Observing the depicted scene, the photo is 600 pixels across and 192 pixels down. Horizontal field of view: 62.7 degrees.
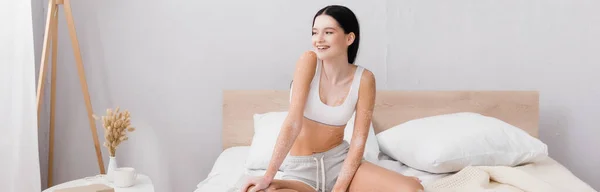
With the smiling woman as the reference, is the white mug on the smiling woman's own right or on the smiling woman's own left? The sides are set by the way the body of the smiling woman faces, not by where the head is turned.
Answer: on the smiling woman's own right

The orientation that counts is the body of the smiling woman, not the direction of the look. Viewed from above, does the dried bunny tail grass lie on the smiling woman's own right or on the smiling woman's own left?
on the smiling woman's own right

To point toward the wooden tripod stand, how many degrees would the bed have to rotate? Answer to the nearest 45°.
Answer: approximately 90° to its right

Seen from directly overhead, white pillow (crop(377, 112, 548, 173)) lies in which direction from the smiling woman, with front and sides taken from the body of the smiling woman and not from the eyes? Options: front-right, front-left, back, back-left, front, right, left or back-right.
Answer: back-left

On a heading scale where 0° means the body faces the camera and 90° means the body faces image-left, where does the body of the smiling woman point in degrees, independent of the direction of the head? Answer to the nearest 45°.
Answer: approximately 0°

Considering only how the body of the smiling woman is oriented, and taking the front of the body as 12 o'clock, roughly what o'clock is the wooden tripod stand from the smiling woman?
The wooden tripod stand is roughly at 4 o'clock from the smiling woman.

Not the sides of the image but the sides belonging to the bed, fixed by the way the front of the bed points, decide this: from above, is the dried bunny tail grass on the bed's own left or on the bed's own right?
on the bed's own right
